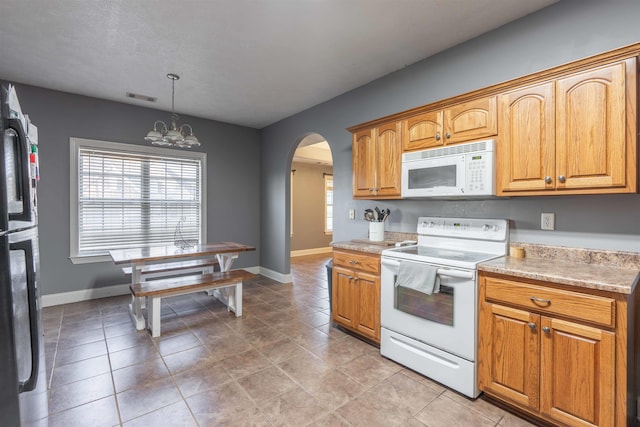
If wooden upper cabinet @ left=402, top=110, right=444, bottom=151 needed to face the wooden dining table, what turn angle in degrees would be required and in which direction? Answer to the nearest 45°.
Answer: approximately 45° to its right

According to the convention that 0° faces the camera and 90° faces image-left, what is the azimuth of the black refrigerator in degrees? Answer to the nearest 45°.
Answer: approximately 270°

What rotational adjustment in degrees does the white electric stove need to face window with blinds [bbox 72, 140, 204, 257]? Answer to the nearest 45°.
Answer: approximately 45° to its right

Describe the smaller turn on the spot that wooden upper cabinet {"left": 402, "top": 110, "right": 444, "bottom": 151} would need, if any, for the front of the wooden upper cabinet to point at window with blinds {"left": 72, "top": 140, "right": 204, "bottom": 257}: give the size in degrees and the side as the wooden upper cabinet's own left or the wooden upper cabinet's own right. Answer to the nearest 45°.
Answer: approximately 45° to the wooden upper cabinet's own right

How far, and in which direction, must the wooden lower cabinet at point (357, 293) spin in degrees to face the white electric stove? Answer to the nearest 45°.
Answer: approximately 90° to its left

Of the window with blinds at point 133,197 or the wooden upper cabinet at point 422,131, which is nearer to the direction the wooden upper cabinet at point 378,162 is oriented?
the window with blinds
